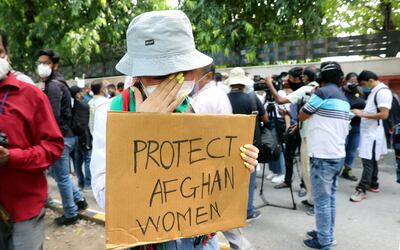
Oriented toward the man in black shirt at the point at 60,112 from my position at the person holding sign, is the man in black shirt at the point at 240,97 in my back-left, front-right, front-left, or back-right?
front-right

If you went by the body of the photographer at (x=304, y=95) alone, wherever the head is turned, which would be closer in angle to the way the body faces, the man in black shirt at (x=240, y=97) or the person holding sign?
the man in black shirt

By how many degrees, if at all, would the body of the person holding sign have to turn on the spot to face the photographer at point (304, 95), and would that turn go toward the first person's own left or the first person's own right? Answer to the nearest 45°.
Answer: approximately 135° to the first person's own left

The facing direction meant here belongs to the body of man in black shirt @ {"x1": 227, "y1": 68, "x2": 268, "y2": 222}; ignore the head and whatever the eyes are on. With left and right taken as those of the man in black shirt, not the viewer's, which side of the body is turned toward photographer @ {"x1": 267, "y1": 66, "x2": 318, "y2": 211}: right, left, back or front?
right

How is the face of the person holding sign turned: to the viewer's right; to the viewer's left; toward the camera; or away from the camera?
toward the camera

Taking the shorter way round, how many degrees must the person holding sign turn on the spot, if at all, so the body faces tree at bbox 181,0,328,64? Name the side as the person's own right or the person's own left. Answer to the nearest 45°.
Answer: approximately 180°

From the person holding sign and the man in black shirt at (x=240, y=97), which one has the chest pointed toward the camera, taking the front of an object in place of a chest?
the person holding sign

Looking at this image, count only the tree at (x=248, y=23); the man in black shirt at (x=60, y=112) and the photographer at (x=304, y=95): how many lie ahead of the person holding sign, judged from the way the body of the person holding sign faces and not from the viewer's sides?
0

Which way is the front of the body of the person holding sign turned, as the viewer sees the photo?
toward the camera

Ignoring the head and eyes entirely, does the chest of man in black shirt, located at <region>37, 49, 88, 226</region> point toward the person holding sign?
no

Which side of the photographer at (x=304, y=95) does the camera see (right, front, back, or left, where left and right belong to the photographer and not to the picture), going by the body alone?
left

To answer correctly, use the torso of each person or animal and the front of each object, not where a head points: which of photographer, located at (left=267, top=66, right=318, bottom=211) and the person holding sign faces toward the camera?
the person holding sign
